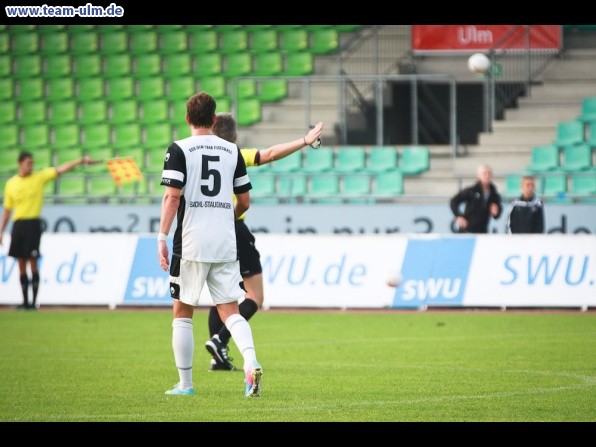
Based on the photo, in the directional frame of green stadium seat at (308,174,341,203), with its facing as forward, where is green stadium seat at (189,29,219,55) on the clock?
green stadium seat at (189,29,219,55) is roughly at 5 o'clock from green stadium seat at (308,174,341,203).

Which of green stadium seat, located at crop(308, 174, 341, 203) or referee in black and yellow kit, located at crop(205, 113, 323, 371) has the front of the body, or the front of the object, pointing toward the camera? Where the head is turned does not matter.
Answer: the green stadium seat

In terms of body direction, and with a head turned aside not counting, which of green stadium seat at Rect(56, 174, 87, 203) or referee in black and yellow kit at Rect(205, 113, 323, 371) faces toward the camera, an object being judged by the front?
the green stadium seat

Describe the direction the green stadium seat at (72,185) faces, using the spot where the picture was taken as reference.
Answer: facing the viewer

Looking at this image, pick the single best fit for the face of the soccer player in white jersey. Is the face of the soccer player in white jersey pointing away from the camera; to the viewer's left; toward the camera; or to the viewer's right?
away from the camera

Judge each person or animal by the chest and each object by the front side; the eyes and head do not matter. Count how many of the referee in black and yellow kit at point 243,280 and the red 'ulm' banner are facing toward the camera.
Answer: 1

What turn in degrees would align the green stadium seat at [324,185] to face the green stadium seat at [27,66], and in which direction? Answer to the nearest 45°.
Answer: approximately 135° to its right

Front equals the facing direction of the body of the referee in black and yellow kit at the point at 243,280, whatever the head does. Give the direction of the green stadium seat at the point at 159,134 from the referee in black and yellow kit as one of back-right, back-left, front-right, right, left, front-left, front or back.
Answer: front-left

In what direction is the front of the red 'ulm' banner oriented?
toward the camera

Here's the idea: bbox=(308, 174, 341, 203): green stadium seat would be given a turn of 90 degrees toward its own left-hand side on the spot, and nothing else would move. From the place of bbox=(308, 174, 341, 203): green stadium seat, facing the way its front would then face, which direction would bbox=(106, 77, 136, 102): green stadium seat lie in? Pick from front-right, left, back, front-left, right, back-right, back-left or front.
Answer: back-left

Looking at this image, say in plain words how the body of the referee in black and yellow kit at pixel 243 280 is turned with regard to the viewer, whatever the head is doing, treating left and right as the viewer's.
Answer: facing away from the viewer and to the right of the viewer

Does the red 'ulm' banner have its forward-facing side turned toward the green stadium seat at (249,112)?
no

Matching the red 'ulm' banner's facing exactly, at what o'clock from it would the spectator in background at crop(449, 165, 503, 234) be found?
The spectator in background is roughly at 12 o'clock from the red 'ulm' banner.

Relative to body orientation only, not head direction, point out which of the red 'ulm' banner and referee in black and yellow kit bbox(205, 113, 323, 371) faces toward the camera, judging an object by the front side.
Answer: the red 'ulm' banner

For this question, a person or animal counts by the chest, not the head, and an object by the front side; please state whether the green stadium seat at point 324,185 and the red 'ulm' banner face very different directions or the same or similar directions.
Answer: same or similar directions

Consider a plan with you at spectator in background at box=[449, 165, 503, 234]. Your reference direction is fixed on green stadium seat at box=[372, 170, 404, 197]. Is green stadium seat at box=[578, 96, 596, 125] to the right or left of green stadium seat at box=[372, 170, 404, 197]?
right

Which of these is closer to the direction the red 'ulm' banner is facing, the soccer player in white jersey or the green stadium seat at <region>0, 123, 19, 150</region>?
the soccer player in white jersey

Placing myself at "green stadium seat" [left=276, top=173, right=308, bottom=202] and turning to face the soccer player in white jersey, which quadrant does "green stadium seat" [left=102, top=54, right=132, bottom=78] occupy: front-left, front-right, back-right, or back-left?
back-right

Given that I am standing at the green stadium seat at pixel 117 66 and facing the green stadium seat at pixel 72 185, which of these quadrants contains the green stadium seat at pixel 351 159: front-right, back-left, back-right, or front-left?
front-left

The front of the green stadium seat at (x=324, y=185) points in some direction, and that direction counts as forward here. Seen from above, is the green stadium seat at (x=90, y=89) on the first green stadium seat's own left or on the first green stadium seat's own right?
on the first green stadium seat's own right
